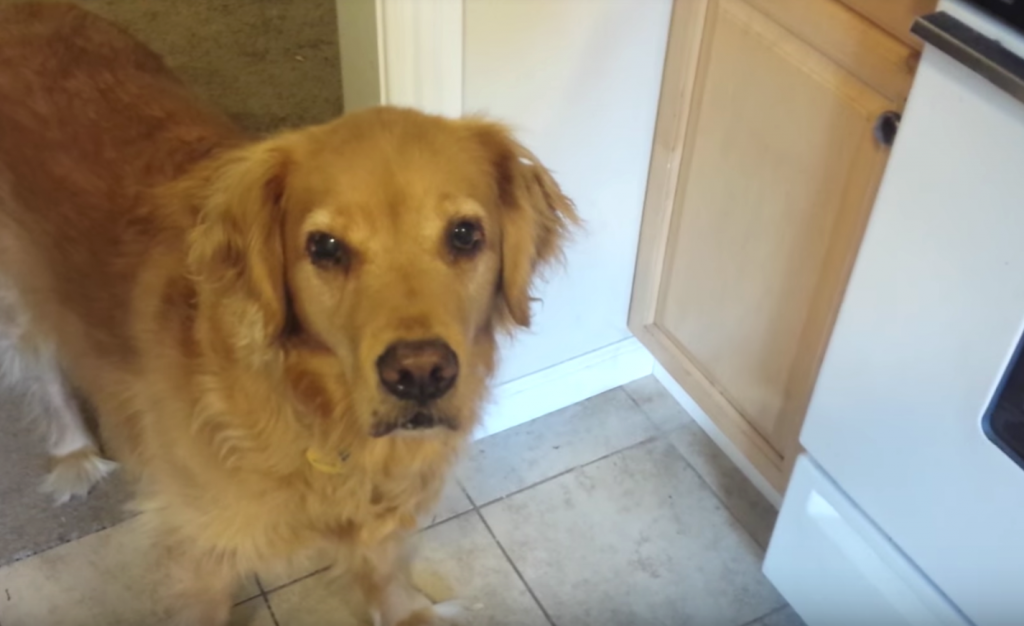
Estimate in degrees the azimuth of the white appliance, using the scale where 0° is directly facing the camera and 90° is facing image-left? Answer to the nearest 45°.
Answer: approximately 45°

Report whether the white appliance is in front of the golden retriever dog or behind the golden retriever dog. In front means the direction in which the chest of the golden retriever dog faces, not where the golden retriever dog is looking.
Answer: in front

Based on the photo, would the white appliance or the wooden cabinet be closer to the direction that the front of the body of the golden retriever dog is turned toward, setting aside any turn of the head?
the white appliance

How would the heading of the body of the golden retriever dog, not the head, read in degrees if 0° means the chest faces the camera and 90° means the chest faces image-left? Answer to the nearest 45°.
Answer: approximately 315°

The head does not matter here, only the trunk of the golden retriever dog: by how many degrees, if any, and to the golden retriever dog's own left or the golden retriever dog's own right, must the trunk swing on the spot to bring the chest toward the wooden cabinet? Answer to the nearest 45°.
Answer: approximately 45° to the golden retriever dog's own left
